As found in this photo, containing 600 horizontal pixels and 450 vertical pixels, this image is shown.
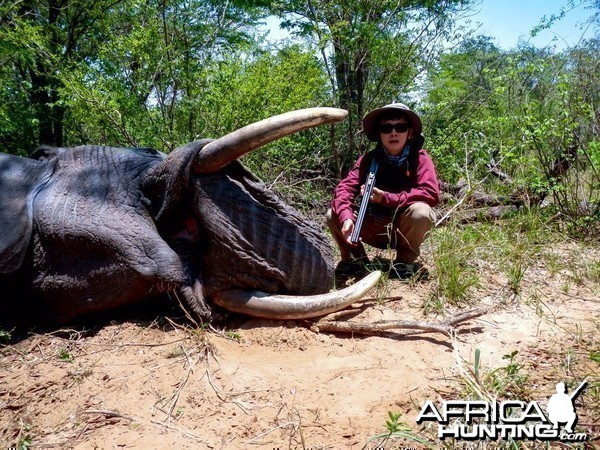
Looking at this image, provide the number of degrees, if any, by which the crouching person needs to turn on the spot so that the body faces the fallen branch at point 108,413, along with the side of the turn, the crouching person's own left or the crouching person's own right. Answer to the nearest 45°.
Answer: approximately 45° to the crouching person's own right

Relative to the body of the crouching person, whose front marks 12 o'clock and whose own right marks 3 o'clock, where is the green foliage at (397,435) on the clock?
The green foliage is roughly at 12 o'clock from the crouching person.

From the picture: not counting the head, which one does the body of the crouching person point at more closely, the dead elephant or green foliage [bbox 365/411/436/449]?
the green foliage

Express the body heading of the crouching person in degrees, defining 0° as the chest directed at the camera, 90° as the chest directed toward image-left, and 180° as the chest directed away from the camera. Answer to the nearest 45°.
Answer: approximately 0°

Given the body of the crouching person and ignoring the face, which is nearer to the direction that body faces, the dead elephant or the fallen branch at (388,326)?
the fallen branch

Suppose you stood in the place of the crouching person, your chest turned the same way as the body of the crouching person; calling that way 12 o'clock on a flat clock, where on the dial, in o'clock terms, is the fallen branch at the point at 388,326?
The fallen branch is roughly at 12 o'clock from the crouching person.
